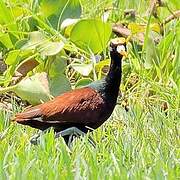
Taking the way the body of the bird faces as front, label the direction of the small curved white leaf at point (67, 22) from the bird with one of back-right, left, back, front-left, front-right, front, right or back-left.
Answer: left

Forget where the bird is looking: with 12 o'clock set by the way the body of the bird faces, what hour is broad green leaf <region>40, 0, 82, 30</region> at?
The broad green leaf is roughly at 9 o'clock from the bird.

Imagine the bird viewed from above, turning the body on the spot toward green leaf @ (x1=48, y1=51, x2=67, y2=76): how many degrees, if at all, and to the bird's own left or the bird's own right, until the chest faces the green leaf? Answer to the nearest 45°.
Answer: approximately 90° to the bird's own left

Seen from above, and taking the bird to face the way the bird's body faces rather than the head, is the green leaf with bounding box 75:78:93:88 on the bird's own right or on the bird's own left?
on the bird's own left

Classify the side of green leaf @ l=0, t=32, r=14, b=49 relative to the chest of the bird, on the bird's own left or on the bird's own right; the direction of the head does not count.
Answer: on the bird's own left

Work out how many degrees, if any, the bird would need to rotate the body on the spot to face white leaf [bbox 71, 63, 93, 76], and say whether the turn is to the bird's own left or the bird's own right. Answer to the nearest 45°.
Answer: approximately 90° to the bird's own left

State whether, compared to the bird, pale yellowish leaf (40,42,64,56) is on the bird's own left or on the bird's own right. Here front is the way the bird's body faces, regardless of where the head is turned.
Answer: on the bird's own left

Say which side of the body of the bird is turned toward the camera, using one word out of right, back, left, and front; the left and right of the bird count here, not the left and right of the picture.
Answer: right

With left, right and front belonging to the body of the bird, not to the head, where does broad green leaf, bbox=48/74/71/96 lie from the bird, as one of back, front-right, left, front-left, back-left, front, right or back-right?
left

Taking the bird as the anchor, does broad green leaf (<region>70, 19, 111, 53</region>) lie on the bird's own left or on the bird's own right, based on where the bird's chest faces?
on the bird's own left
